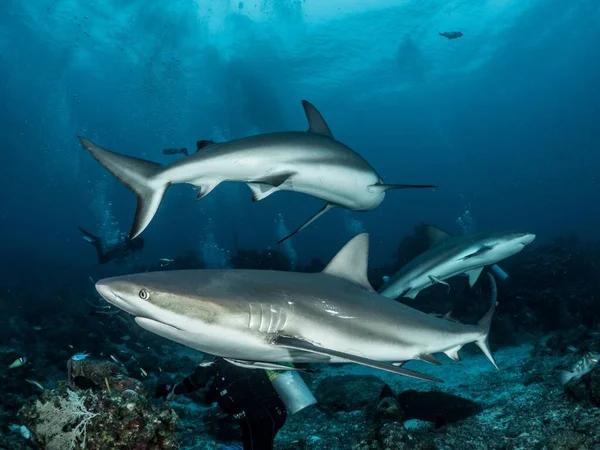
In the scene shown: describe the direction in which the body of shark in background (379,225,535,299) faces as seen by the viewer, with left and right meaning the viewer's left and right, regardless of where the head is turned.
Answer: facing to the right of the viewer

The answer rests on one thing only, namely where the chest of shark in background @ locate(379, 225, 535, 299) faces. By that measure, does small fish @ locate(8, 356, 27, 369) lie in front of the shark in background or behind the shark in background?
behind
